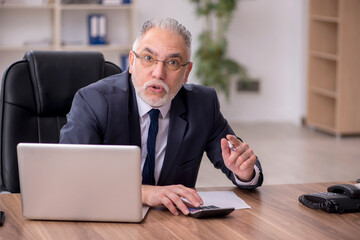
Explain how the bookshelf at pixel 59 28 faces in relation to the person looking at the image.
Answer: facing the viewer

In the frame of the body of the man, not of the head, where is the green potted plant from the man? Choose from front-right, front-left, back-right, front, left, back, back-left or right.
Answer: back

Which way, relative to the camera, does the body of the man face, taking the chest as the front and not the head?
toward the camera

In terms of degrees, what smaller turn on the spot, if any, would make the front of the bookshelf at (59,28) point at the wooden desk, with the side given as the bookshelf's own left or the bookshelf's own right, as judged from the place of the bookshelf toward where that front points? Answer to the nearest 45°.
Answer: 0° — it already faces it

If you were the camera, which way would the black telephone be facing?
facing to the left of the viewer

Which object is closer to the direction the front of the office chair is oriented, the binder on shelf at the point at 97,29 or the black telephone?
the black telephone

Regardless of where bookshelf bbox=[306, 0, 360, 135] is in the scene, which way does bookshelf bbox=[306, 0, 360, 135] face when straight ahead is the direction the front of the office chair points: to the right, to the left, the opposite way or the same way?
to the right

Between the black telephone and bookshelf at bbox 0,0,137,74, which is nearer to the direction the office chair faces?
the black telephone

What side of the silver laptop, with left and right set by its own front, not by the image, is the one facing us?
back

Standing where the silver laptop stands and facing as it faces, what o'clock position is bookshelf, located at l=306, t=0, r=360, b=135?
The bookshelf is roughly at 1 o'clock from the silver laptop.

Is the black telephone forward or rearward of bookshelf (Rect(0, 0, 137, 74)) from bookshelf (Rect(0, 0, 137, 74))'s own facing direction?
forward

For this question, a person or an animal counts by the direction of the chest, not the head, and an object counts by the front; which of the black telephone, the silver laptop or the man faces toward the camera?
the man

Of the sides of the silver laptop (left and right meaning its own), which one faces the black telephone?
right
